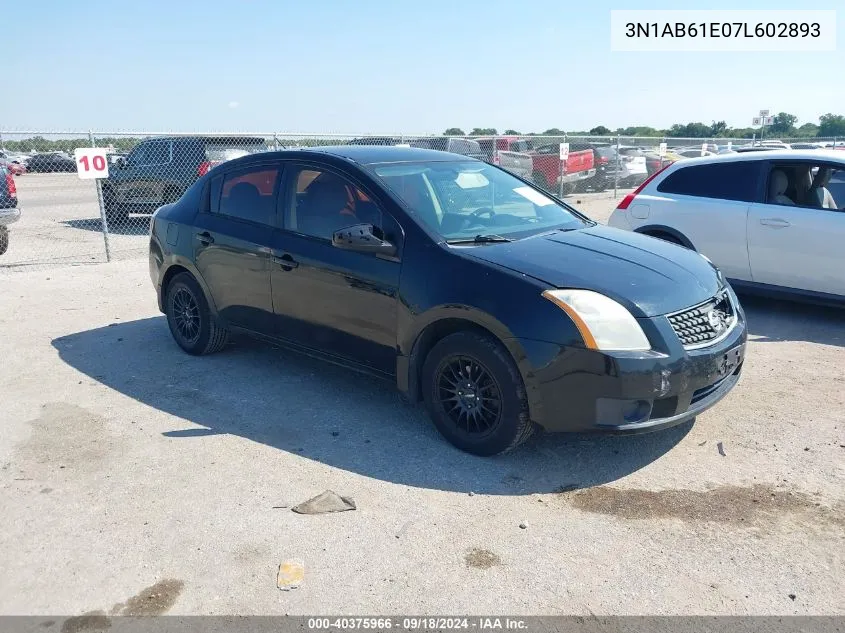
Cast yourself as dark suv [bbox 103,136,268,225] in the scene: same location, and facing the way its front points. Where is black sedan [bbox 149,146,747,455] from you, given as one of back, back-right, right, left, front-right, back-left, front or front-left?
back-left

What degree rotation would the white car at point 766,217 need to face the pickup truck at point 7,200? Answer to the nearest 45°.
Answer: approximately 180°

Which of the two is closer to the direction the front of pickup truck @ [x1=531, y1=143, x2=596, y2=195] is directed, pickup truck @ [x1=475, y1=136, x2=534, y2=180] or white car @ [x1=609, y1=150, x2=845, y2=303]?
the pickup truck

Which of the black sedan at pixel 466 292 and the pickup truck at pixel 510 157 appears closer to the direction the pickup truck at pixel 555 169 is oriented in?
the pickup truck

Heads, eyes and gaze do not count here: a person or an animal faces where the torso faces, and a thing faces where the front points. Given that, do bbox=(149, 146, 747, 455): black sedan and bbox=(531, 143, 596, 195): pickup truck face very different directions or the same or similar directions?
very different directions

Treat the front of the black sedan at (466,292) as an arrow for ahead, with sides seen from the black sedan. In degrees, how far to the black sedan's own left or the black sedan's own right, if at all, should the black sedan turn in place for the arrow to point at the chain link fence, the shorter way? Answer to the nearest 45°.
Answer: approximately 180°

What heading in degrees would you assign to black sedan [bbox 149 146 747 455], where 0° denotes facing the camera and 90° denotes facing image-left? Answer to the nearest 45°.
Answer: approximately 315°

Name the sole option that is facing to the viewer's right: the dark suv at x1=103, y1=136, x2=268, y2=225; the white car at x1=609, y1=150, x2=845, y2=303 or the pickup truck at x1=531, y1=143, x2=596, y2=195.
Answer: the white car

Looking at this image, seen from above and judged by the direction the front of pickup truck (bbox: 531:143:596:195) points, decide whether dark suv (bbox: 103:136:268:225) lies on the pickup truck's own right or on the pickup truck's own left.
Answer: on the pickup truck's own left

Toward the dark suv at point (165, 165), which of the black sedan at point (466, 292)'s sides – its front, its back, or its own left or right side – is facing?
back

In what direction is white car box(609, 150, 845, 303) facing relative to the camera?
to the viewer's right

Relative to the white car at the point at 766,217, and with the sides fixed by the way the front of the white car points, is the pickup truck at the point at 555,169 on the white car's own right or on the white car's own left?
on the white car's own left
